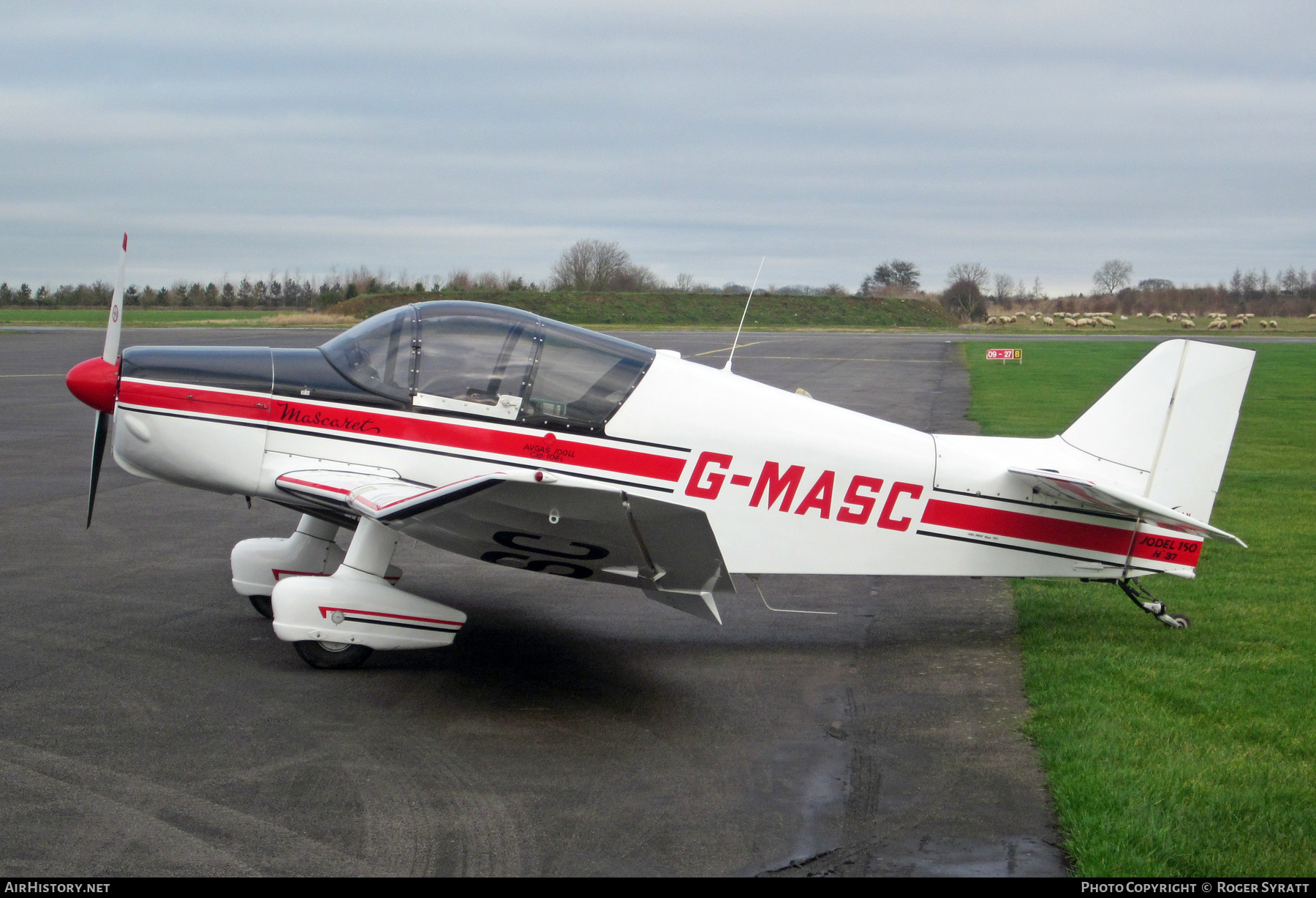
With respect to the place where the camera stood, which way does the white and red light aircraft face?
facing to the left of the viewer
